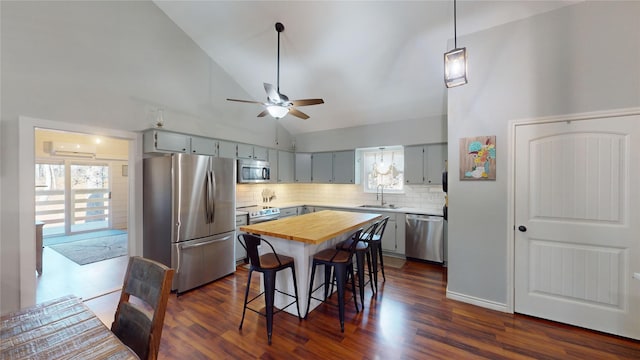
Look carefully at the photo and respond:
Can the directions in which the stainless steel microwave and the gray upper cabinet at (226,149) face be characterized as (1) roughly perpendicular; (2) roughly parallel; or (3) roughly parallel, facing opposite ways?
roughly parallel

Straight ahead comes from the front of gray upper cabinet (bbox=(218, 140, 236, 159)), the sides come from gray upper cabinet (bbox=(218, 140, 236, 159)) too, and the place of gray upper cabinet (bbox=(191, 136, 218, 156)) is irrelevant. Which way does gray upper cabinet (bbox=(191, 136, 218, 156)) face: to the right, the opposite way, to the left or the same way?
the same way

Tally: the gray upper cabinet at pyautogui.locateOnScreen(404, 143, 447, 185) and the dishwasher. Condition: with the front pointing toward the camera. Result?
2

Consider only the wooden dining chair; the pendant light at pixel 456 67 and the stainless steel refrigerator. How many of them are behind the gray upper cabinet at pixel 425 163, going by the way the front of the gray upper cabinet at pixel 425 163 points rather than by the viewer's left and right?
0

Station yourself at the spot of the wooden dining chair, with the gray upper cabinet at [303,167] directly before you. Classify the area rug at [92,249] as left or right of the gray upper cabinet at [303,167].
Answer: left

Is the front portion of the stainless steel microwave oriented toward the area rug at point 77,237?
no

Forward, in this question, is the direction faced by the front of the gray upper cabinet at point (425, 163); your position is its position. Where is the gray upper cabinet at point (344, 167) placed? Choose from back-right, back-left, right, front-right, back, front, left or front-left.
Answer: right

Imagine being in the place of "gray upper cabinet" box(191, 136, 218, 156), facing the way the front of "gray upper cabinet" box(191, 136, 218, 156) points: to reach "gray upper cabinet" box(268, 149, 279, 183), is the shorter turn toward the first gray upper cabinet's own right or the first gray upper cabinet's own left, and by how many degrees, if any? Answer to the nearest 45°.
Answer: approximately 90° to the first gray upper cabinet's own left

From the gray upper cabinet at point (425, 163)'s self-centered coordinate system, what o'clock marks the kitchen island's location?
The kitchen island is roughly at 1 o'clock from the gray upper cabinet.

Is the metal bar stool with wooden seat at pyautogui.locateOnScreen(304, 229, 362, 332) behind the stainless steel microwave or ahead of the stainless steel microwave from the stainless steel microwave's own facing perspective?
ahead

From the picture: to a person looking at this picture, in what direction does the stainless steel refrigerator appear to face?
facing the viewer and to the right of the viewer

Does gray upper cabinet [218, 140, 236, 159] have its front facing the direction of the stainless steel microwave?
no

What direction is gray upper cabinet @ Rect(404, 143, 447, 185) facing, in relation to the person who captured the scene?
facing the viewer

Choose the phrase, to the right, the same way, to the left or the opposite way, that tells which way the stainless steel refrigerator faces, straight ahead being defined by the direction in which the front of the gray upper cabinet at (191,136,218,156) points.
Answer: the same way
